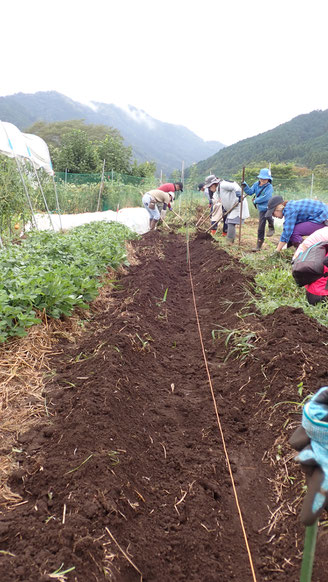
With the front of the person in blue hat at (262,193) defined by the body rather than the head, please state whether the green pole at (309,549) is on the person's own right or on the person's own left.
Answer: on the person's own left

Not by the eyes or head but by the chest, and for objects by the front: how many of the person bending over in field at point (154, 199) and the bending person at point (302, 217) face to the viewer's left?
1

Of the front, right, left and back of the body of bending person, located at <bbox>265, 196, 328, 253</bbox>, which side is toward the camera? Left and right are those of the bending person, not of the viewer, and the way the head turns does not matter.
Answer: left

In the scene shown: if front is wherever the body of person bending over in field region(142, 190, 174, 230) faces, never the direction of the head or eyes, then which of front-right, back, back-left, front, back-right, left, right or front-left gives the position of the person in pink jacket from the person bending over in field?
right

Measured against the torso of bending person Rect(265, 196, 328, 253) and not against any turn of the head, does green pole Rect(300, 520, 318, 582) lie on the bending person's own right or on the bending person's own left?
on the bending person's own left

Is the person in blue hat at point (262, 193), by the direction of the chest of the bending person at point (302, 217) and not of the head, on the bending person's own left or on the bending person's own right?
on the bending person's own right

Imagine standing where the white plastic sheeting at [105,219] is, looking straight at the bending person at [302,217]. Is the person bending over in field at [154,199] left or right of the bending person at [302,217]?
left

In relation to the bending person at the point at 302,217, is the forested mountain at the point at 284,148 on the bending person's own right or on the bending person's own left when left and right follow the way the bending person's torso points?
on the bending person's own right

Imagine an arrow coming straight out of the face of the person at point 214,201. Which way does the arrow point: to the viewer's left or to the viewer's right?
to the viewer's left

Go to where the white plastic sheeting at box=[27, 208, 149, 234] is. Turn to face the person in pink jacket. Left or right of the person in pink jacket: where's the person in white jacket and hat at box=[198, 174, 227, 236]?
left

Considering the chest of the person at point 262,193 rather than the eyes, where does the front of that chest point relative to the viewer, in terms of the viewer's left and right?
facing the viewer and to the left of the viewer

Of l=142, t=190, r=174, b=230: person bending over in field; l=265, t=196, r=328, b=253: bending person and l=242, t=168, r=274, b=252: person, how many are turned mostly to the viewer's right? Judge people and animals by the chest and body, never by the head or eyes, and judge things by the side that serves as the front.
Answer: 1
